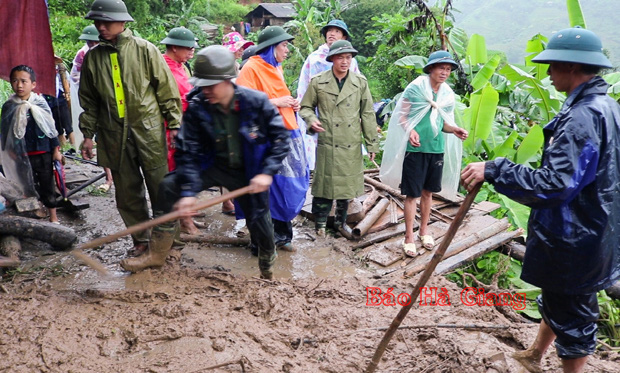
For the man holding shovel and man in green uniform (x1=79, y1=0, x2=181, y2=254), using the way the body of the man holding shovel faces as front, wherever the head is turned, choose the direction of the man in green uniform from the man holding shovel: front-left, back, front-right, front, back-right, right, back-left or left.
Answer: right

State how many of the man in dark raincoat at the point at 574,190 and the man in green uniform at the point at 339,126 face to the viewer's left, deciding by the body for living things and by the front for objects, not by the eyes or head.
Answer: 1

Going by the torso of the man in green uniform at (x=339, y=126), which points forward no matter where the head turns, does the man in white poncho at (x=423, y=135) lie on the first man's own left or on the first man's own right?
on the first man's own left

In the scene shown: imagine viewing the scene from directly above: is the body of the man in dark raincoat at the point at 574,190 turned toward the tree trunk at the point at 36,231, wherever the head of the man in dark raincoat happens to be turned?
yes

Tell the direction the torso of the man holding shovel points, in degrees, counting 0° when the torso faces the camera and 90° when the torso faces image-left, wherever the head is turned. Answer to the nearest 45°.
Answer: approximately 45°

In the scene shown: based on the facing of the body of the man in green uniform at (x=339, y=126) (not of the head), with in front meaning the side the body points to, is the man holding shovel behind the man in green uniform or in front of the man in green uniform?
in front

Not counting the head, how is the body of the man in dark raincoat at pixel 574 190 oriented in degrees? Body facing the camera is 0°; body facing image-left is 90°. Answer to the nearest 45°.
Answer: approximately 90°

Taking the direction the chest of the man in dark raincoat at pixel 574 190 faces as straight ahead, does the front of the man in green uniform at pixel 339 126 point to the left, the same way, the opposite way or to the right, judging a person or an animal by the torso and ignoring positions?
to the left

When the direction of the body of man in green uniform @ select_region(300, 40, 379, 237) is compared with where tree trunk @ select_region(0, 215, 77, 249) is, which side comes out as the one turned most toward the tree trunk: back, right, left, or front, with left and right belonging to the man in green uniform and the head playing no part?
right

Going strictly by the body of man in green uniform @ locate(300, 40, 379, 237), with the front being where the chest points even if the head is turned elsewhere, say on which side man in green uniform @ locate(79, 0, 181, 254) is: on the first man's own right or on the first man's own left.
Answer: on the first man's own right

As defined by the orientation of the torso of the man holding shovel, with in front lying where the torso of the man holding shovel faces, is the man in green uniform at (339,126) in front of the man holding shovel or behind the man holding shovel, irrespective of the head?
behind

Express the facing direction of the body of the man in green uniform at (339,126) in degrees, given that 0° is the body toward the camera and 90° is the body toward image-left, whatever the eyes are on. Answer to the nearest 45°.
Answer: approximately 0°
